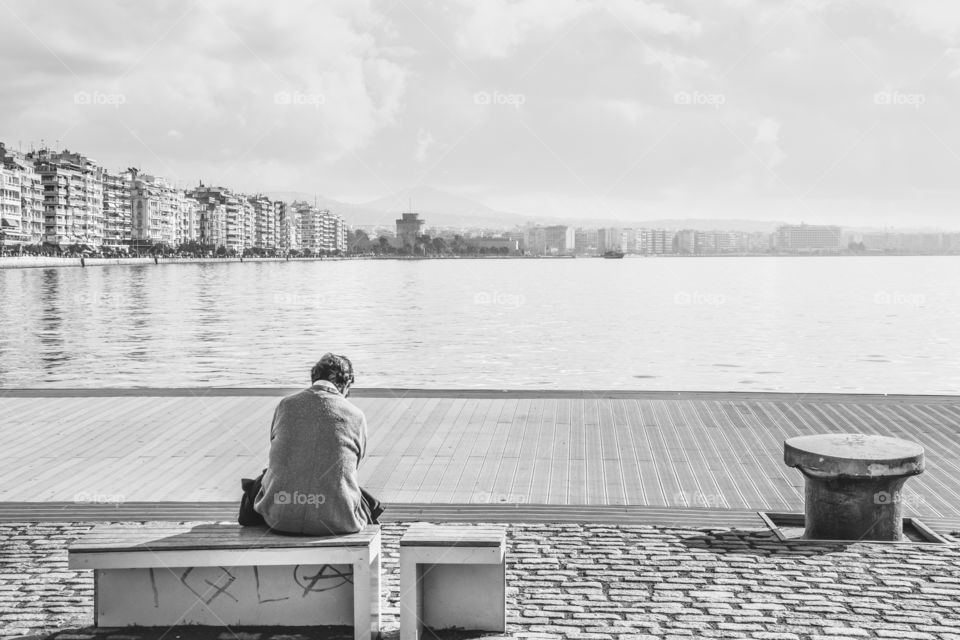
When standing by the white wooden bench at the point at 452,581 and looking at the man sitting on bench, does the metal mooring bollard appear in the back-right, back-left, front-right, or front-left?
back-right

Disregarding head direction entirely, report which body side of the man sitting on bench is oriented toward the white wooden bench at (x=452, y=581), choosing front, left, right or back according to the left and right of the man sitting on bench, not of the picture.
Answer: right

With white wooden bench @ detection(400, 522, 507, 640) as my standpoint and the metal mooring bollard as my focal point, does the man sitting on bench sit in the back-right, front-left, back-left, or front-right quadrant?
back-left

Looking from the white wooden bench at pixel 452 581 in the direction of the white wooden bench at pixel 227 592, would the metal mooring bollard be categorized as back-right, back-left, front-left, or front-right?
back-right

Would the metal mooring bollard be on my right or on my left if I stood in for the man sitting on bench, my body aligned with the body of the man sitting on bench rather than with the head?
on my right

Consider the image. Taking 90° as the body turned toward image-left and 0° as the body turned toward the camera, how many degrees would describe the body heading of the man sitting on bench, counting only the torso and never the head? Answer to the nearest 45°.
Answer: approximately 180°
